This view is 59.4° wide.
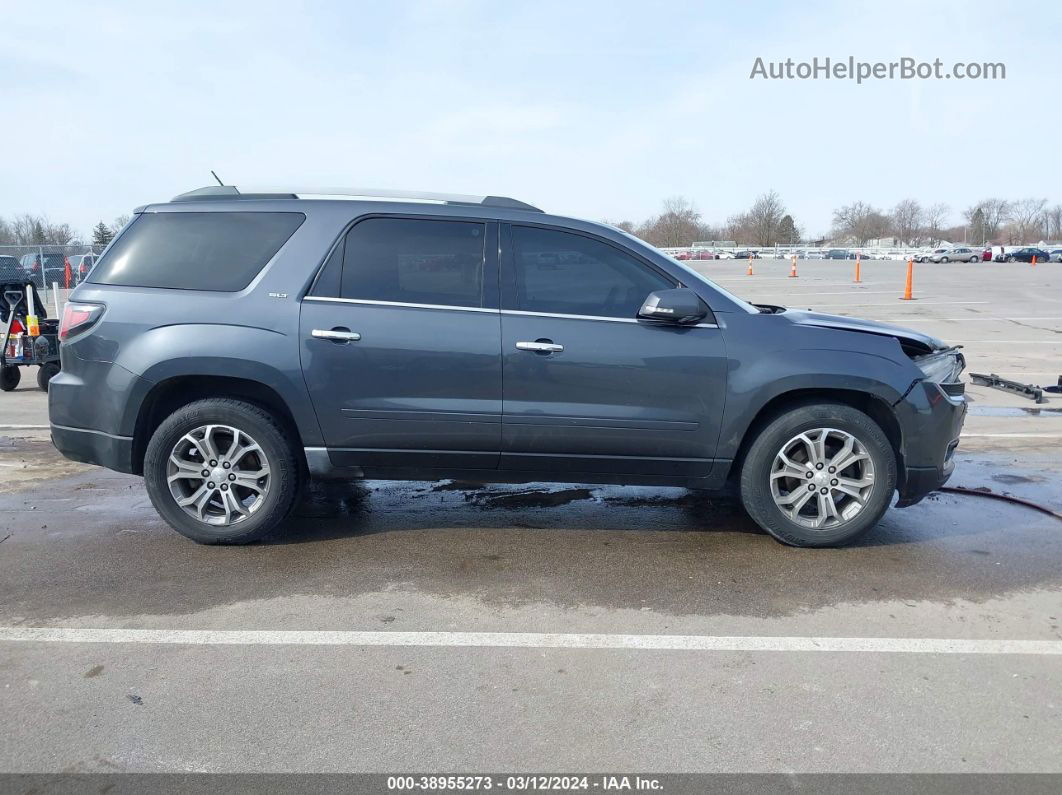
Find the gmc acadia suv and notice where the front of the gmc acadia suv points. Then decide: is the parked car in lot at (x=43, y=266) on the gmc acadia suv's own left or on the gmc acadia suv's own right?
on the gmc acadia suv's own left

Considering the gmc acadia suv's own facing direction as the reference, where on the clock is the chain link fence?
The chain link fence is roughly at 8 o'clock from the gmc acadia suv.

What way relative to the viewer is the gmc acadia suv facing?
to the viewer's right
